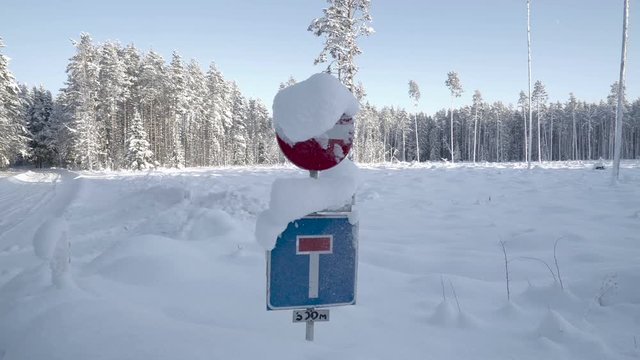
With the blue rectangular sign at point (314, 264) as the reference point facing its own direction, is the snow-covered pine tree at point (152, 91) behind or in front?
behind

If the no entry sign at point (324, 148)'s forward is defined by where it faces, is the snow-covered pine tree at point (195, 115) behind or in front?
behind

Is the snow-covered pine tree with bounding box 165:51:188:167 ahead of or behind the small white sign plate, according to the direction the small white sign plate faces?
behind

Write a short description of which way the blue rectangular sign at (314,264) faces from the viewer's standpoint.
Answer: facing the viewer

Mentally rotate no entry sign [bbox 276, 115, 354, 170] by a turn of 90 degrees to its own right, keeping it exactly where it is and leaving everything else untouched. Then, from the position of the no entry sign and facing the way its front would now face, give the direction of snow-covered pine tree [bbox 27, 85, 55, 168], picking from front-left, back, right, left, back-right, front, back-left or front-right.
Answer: front-right

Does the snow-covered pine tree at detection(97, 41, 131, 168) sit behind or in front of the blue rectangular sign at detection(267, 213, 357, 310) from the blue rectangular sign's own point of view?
behind

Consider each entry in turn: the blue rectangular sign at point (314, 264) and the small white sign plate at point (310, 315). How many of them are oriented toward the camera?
2

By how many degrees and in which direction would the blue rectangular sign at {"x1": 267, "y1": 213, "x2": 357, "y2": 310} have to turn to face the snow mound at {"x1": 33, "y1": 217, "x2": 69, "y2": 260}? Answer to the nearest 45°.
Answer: approximately 135° to its right

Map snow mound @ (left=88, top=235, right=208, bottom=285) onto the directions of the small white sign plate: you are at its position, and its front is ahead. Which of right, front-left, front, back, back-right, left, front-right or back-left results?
back-right

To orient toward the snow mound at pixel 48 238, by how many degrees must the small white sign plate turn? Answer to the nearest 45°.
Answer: approximately 135° to its right

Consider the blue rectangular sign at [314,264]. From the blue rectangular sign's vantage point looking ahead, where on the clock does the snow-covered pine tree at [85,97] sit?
The snow-covered pine tree is roughly at 5 o'clock from the blue rectangular sign.

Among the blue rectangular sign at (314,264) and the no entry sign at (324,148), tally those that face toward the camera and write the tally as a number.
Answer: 2
